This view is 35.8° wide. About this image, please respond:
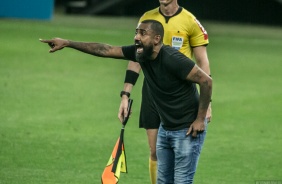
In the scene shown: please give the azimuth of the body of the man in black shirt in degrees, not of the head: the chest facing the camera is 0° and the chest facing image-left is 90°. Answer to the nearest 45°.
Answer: approximately 45°
